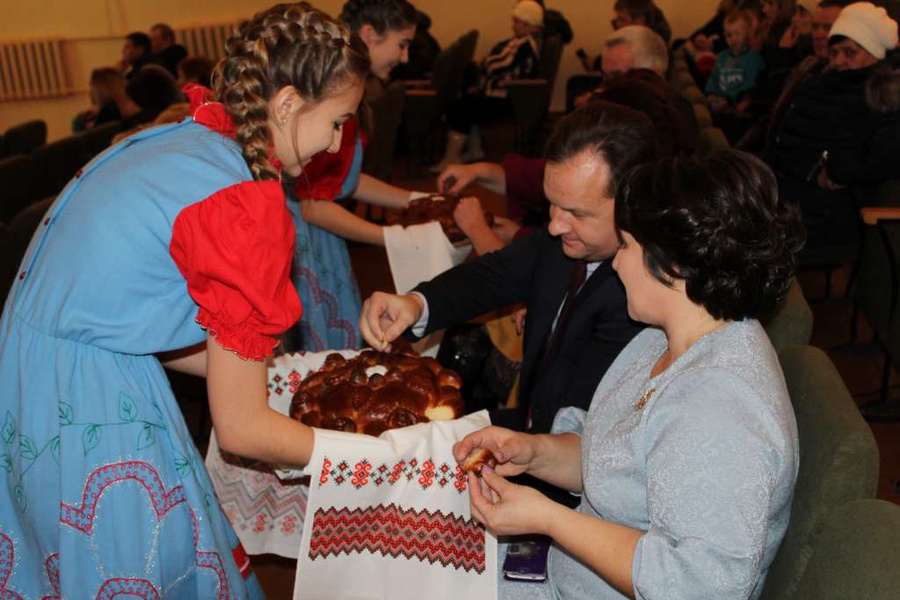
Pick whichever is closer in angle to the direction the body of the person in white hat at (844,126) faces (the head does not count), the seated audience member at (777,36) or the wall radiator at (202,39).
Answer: the wall radiator

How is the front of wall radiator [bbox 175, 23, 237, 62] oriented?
toward the camera

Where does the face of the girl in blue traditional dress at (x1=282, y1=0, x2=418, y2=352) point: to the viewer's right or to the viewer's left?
to the viewer's right

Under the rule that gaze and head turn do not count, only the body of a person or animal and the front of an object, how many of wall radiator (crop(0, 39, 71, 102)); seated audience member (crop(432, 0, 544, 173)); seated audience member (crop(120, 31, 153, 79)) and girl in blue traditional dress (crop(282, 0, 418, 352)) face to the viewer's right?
1

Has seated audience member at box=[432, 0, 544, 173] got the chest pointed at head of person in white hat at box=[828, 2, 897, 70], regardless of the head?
no

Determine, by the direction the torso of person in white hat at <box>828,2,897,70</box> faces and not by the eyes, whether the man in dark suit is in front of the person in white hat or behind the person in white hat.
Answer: in front

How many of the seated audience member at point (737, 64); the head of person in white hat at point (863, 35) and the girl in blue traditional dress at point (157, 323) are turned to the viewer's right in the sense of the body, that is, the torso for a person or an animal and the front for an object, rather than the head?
1

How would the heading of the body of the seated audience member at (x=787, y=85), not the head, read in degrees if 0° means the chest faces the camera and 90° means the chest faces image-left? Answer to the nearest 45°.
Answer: approximately 45°

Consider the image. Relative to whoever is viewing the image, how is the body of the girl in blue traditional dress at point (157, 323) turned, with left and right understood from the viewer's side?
facing to the right of the viewer

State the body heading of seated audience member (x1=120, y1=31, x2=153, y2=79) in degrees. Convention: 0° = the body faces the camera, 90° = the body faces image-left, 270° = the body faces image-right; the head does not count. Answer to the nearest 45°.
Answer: approximately 45°

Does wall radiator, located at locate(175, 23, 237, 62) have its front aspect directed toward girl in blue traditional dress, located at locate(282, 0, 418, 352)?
yes

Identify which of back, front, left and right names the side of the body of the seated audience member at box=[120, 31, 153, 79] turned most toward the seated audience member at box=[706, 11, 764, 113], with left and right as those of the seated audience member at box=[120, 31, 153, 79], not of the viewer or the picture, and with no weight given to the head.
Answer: left

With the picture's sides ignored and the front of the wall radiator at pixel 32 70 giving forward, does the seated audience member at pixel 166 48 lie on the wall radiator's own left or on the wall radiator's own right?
on the wall radiator's own left

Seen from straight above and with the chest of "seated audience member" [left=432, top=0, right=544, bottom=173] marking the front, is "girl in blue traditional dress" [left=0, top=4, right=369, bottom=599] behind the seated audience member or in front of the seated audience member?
in front

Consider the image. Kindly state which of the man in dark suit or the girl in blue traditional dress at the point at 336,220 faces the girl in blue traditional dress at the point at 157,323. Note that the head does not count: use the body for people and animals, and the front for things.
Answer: the man in dark suit

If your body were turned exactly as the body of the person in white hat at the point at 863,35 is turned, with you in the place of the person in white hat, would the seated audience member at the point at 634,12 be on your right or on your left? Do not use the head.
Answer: on your right

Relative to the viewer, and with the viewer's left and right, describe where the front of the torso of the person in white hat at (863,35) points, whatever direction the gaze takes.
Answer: facing the viewer and to the left of the viewer

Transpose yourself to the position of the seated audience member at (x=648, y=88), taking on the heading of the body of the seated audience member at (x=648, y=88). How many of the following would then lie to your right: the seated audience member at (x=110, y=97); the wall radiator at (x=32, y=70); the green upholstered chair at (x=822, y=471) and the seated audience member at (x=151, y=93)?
3

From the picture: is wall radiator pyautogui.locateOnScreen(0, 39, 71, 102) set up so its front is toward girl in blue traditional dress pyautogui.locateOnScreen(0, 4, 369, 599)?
yes
